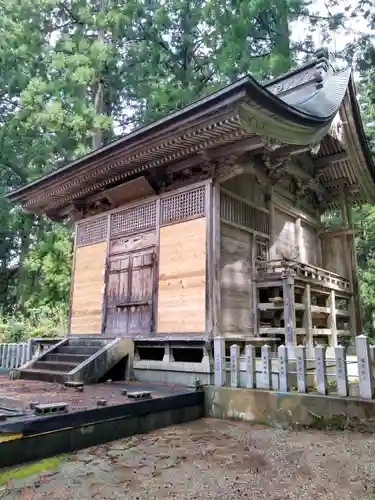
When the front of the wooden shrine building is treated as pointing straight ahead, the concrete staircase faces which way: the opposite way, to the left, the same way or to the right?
the same way

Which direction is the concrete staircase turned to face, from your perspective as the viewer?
facing the viewer and to the left of the viewer

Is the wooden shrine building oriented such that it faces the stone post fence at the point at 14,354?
no

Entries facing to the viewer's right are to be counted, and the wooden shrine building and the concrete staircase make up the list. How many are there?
0

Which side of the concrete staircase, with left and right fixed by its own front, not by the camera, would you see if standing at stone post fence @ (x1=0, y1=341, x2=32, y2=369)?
right

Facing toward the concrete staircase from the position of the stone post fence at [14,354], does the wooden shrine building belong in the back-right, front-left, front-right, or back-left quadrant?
front-left

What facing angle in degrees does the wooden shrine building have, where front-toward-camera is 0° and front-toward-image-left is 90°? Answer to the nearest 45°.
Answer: approximately 45°
